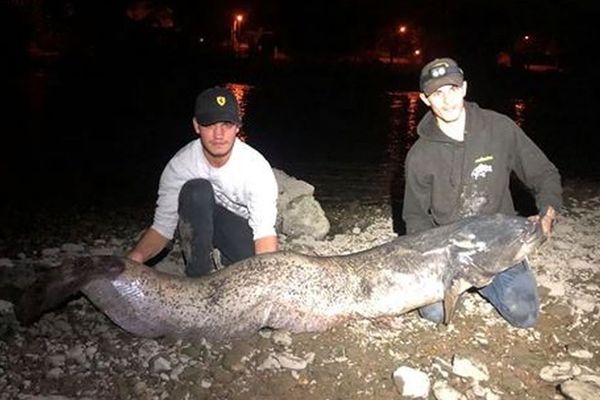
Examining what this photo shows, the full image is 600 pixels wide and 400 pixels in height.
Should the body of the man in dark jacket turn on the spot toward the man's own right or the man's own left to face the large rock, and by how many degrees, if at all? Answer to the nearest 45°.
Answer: approximately 135° to the man's own right

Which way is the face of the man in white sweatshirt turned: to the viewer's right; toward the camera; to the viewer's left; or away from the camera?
toward the camera

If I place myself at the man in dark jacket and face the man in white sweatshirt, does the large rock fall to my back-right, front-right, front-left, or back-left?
front-right

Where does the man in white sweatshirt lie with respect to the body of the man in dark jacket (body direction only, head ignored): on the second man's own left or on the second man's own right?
on the second man's own right

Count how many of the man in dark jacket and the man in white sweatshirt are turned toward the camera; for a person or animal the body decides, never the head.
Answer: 2

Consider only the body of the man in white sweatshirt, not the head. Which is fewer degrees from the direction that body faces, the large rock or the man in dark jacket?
the man in dark jacket

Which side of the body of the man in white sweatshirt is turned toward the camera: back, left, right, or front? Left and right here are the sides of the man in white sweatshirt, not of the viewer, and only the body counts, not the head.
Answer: front

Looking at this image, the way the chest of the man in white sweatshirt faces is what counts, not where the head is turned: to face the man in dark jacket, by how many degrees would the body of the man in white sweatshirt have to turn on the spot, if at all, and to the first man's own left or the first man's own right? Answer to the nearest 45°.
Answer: approximately 90° to the first man's own left

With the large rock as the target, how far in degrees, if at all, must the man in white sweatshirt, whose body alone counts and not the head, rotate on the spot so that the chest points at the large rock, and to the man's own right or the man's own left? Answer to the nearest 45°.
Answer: approximately 135° to the man's own left

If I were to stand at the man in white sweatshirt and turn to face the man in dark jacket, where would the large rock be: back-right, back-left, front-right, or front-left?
front-left

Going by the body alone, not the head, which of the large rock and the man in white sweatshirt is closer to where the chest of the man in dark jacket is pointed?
the man in white sweatshirt
